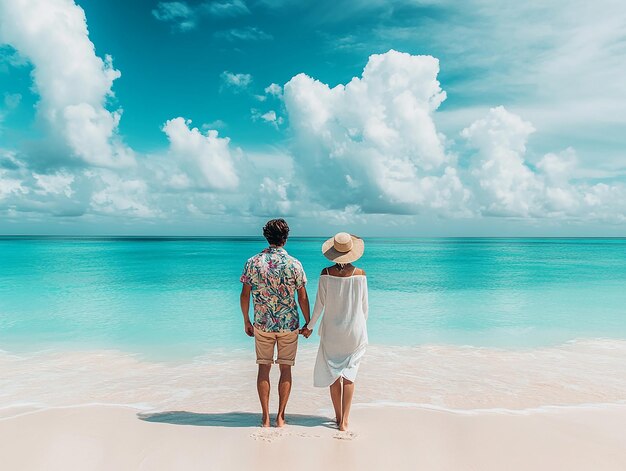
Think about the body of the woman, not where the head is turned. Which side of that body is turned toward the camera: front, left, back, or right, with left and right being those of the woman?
back

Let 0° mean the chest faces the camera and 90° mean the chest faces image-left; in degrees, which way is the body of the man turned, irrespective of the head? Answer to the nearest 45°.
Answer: approximately 180°

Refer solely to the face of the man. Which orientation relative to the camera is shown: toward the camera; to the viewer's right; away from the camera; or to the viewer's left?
away from the camera

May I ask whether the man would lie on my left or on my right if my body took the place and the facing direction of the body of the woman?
on my left

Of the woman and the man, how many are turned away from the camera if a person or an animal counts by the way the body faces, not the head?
2

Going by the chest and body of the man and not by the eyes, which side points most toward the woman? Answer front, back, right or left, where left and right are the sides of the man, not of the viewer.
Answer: right
